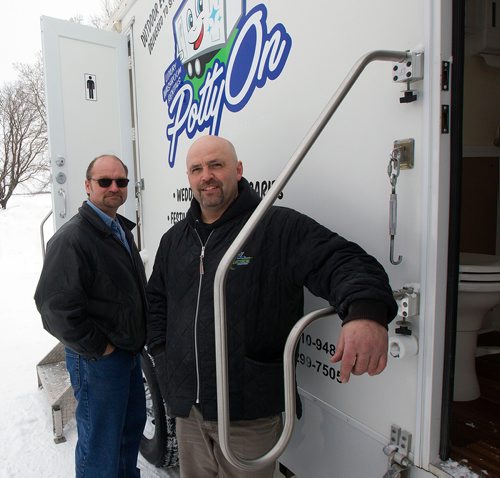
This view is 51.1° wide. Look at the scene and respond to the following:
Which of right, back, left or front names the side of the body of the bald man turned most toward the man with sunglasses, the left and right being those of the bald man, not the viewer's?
right
